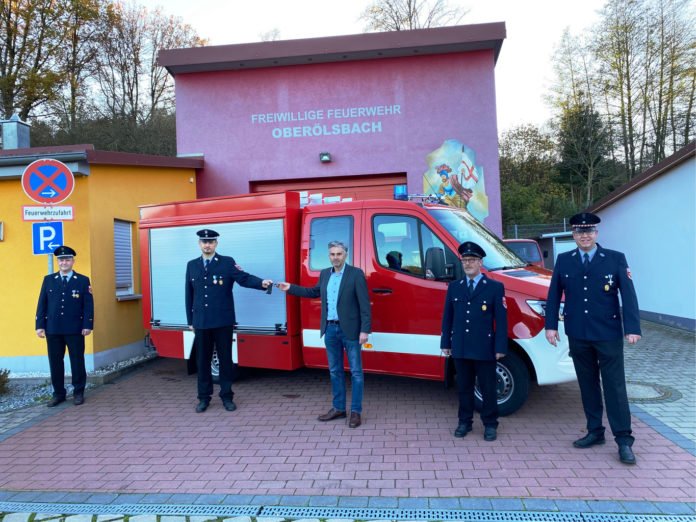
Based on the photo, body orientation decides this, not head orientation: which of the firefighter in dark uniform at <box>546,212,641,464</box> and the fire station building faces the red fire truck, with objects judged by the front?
the fire station building

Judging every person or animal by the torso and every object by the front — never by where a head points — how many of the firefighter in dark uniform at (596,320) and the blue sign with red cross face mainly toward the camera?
2

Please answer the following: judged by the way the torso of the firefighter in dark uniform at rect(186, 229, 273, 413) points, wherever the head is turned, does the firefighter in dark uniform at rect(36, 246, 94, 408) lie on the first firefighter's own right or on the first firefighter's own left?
on the first firefighter's own right

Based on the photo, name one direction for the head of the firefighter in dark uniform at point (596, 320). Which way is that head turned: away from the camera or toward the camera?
toward the camera

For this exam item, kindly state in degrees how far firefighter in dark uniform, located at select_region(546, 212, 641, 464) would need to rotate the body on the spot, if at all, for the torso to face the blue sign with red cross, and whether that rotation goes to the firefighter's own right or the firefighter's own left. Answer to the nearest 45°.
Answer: approximately 90° to the firefighter's own right

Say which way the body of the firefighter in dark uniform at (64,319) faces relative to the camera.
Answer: toward the camera

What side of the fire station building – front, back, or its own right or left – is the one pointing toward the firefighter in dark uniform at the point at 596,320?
front

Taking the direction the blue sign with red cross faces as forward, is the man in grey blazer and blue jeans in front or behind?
in front

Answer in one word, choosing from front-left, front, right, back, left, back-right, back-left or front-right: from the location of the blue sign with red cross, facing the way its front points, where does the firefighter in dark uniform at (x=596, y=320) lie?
front-left

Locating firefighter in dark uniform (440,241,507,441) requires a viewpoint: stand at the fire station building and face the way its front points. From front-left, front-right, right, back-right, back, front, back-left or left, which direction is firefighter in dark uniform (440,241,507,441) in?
front

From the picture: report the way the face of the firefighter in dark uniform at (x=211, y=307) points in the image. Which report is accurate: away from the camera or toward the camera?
toward the camera

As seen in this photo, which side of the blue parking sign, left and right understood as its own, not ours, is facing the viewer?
front

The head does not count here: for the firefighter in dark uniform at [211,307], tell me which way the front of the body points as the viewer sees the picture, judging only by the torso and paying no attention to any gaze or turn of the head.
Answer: toward the camera

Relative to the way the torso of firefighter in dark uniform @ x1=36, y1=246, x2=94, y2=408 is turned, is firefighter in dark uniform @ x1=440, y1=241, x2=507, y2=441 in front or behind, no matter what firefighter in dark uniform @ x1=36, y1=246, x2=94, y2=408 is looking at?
in front

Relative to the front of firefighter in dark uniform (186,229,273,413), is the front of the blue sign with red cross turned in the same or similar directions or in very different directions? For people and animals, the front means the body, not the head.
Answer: same or similar directions

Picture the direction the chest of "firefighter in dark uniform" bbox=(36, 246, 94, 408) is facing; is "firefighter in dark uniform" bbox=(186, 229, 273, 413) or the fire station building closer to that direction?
the firefighter in dark uniform

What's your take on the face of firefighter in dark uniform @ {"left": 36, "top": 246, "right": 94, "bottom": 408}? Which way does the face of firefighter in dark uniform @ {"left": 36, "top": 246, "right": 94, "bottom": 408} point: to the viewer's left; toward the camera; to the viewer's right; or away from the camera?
toward the camera

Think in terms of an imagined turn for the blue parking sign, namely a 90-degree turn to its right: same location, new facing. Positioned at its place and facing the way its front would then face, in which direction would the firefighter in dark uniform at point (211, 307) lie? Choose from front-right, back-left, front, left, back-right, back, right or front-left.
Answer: back-left
